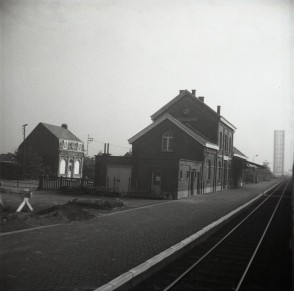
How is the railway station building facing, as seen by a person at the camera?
facing the viewer and to the right of the viewer

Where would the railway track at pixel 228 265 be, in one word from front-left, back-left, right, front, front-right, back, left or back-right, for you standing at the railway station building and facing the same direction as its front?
front-right
